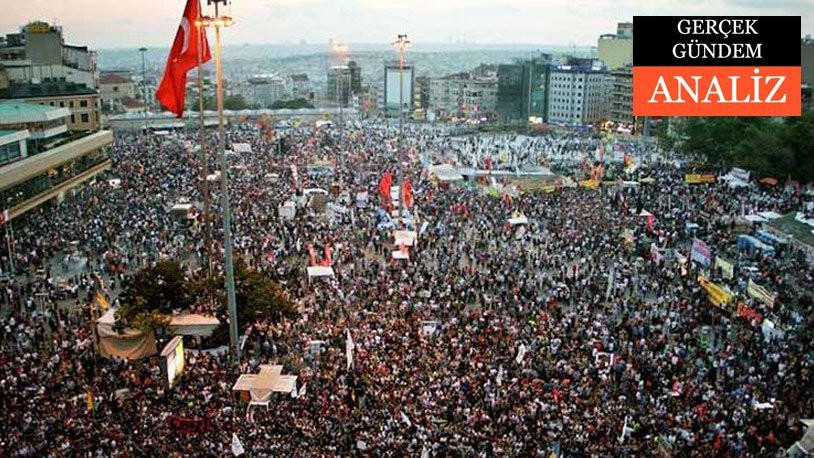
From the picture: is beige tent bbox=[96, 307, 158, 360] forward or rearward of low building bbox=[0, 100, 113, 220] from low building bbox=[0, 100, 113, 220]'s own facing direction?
forward

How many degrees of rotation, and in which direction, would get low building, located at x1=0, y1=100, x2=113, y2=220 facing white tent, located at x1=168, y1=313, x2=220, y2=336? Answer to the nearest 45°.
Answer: approximately 45° to its right

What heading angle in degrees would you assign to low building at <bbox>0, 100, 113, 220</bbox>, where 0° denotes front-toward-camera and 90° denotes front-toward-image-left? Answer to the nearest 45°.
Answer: approximately 315°

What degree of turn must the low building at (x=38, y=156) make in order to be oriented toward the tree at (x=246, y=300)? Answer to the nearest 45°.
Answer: approximately 45° to its right

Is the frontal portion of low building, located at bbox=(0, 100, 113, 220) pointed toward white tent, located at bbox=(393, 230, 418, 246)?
yes

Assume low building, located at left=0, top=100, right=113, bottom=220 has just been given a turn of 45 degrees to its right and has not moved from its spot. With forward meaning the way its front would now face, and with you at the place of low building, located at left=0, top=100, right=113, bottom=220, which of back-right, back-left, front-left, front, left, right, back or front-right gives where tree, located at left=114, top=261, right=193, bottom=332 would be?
front

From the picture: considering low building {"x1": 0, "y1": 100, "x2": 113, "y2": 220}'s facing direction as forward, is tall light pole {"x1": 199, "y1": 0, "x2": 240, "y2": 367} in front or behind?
in front
